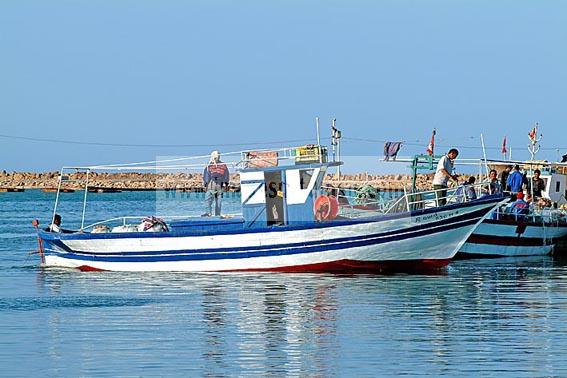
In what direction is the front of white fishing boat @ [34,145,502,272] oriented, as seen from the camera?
facing to the right of the viewer

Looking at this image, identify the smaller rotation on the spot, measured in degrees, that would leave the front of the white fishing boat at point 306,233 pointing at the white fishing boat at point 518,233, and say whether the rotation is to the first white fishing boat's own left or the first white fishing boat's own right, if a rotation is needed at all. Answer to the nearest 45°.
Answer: approximately 45° to the first white fishing boat's own left

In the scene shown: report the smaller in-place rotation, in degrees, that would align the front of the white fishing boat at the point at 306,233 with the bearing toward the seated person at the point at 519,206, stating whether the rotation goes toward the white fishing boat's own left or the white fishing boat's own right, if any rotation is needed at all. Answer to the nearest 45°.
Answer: approximately 45° to the white fishing boat's own left

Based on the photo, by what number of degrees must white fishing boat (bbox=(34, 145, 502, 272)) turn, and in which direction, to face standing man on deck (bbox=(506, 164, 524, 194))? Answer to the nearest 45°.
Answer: approximately 45° to its left
